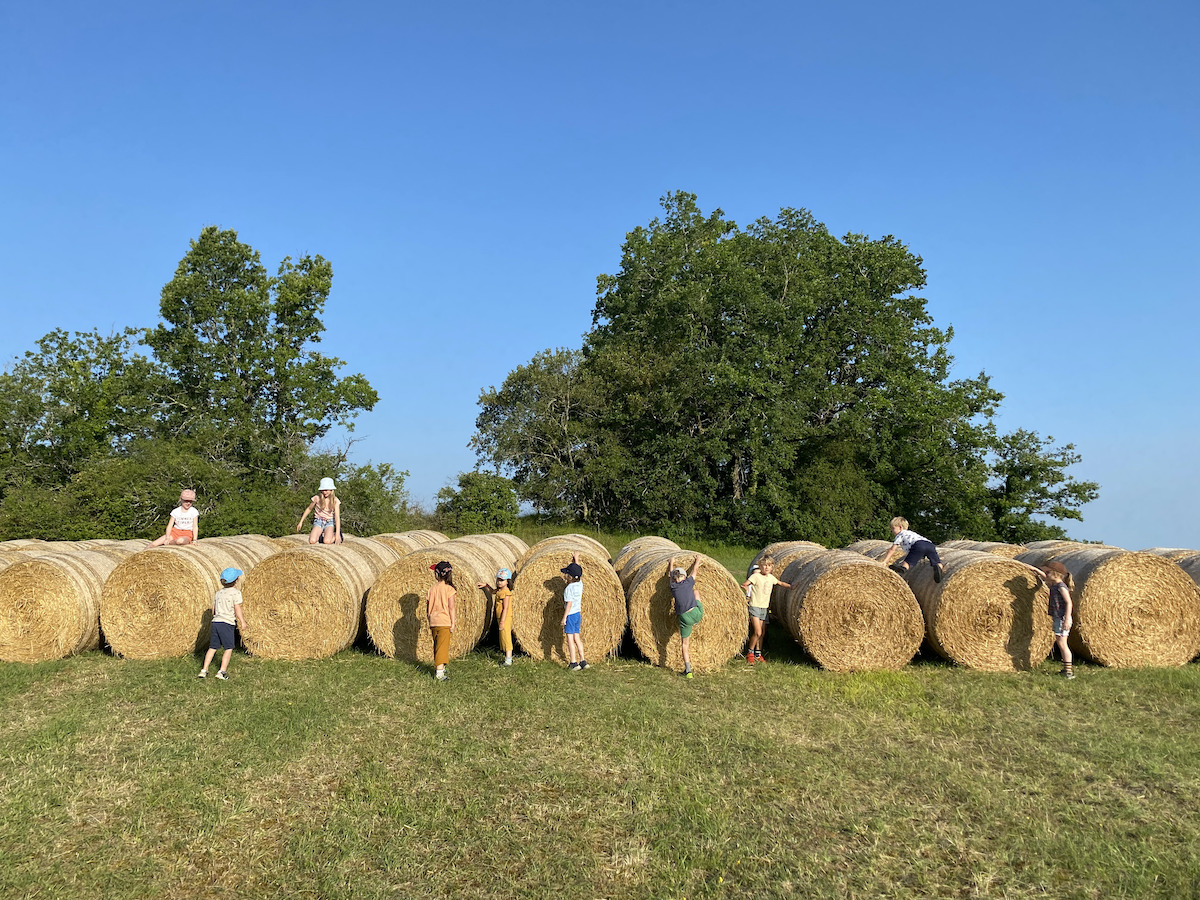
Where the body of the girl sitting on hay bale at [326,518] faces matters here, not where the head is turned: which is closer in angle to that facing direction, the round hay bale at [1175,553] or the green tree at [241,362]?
the round hay bale

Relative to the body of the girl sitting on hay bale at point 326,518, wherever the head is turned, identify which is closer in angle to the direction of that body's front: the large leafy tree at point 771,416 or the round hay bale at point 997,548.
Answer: the round hay bale

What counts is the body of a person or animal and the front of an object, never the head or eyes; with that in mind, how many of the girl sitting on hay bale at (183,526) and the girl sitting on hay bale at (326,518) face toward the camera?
2

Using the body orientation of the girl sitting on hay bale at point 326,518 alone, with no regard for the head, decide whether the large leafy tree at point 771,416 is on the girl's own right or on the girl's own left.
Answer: on the girl's own left

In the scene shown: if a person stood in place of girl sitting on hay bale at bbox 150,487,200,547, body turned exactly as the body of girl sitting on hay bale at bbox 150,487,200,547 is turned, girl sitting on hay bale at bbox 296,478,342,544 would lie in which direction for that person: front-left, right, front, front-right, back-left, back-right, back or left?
left

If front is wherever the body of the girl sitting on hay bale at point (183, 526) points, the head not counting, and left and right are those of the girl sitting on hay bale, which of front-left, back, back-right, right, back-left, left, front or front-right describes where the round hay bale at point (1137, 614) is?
front-left

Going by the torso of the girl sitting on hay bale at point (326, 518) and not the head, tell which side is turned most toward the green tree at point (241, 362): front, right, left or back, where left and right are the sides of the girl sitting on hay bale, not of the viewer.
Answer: back

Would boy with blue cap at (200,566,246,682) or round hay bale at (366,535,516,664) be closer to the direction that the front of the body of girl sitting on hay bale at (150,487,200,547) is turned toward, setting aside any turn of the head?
the boy with blue cap

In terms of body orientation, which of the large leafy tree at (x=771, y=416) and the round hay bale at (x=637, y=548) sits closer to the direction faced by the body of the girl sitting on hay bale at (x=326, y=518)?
the round hay bale

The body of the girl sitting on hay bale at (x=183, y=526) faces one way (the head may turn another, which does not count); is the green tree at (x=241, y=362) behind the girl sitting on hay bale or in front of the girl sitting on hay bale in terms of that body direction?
behind

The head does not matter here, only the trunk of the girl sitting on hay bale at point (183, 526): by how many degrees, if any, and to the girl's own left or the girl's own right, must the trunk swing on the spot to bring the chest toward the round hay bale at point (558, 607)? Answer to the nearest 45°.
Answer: approximately 45° to the girl's own left
